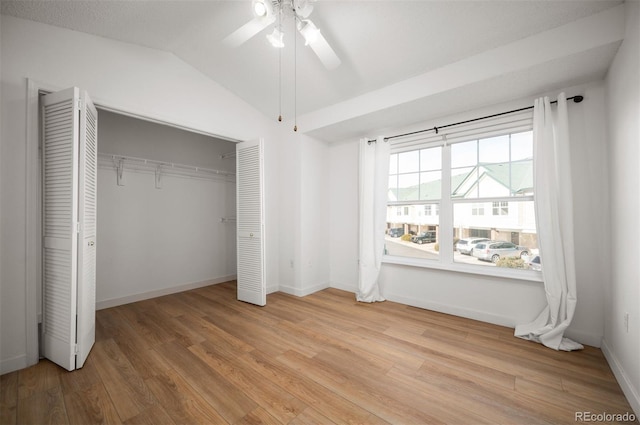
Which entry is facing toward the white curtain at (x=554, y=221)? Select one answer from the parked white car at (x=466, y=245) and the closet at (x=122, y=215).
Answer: the closet

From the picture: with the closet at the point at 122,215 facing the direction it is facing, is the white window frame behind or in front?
in front

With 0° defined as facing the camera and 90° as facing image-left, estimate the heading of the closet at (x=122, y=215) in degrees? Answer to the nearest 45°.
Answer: approximately 315°

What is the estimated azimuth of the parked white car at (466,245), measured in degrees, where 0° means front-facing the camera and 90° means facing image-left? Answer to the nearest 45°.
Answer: approximately 45°

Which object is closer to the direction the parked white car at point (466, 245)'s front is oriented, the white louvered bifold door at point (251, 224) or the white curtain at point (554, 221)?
the white louvered bifold door

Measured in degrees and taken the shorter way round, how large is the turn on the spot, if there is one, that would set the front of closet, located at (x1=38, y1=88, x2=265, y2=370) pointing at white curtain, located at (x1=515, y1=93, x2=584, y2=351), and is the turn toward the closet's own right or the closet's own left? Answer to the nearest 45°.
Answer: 0° — it already faces it

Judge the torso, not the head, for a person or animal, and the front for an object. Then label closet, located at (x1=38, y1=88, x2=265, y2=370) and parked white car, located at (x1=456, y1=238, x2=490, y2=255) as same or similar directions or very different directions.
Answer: very different directions
